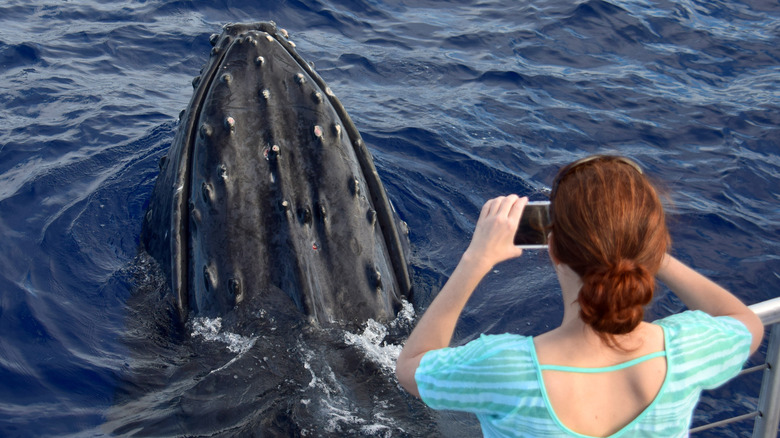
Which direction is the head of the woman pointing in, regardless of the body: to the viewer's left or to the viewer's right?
to the viewer's left

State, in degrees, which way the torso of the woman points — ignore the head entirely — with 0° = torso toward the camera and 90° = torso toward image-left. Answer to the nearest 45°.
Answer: approximately 180°
